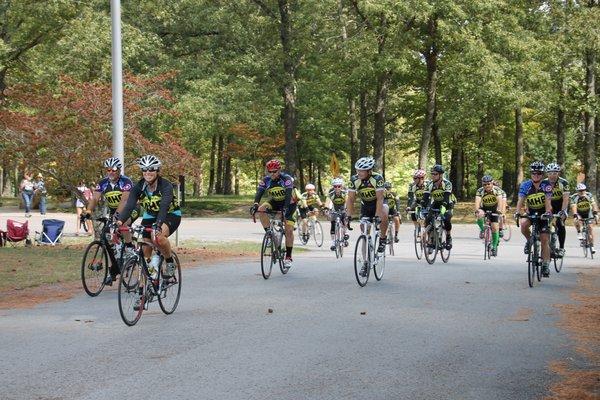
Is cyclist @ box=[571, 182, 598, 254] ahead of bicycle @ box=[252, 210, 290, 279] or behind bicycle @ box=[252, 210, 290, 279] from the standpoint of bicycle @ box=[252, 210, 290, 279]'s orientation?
behind

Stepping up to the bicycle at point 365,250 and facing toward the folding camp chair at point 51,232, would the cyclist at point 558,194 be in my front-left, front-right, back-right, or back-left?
back-right

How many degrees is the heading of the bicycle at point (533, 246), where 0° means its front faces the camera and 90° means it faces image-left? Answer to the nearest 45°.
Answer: approximately 0°

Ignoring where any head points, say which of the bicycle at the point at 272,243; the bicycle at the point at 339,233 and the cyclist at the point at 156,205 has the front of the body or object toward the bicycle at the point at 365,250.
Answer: the bicycle at the point at 339,233

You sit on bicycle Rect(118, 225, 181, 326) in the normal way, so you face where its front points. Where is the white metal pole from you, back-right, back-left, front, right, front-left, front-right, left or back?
back-right
